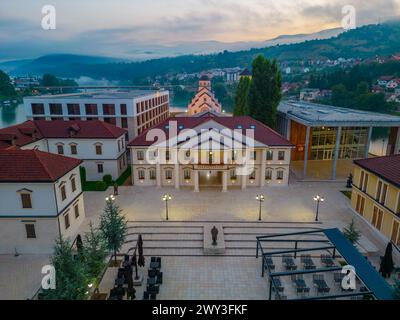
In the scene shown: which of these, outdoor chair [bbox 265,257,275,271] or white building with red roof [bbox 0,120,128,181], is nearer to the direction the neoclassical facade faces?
the outdoor chair

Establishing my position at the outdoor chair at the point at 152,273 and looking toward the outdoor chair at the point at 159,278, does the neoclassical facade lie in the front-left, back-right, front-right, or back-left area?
back-left

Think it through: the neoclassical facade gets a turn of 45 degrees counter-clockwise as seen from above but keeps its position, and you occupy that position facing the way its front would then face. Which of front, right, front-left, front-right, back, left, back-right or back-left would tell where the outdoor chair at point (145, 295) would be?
front-right

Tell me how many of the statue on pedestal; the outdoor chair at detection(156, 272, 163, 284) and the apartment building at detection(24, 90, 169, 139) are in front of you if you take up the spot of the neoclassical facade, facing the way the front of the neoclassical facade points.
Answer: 2

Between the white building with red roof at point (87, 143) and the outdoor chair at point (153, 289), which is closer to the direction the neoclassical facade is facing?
the outdoor chair

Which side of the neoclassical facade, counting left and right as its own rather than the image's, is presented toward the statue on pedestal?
front

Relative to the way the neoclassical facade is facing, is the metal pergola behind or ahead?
ahead

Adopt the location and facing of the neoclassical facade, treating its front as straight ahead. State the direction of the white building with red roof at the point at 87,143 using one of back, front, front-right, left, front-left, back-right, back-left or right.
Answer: right

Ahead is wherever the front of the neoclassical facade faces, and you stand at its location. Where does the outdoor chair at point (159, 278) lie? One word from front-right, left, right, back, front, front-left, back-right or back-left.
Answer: front

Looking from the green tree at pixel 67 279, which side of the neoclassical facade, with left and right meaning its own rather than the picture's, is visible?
front

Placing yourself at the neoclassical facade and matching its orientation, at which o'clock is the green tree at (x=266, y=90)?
The green tree is roughly at 7 o'clock from the neoclassical facade.

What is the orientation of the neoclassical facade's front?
toward the camera

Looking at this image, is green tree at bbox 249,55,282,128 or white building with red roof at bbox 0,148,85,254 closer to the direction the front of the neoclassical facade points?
the white building with red roof

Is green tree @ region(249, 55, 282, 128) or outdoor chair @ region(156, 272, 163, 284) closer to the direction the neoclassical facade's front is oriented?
the outdoor chair

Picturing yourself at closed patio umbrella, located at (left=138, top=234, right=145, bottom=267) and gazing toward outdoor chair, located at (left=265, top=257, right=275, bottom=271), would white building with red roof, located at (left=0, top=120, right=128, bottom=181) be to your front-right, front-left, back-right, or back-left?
back-left

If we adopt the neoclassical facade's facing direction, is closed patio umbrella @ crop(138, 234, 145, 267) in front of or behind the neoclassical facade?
in front
